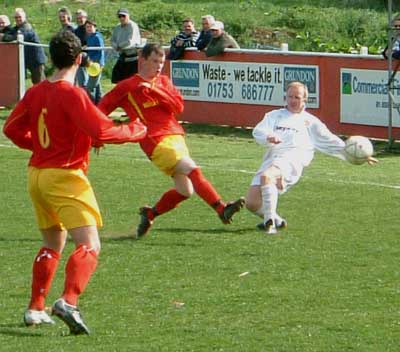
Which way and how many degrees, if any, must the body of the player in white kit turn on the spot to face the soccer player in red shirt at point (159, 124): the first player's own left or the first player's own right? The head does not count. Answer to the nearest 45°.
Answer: approximately 90° to the first player's own right

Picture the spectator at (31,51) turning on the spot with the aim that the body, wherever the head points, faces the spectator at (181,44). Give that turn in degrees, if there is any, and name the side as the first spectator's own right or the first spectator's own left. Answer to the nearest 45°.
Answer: approximately 90° to the first spectator's own left

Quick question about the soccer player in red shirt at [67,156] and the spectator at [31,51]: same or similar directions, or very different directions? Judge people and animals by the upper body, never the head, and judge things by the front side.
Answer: very different directions

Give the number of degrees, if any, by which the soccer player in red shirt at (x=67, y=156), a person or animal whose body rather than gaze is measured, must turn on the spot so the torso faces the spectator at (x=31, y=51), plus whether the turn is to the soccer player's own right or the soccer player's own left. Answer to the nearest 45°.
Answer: approximately 45° to the soccer player's own left

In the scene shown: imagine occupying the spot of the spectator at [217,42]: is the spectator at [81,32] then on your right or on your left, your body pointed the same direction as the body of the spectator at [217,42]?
on your right

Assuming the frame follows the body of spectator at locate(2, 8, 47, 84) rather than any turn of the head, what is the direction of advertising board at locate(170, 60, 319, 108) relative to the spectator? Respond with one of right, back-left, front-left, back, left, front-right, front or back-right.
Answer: left

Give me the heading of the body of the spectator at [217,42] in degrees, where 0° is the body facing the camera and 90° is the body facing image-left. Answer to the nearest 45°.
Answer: approximately 45°

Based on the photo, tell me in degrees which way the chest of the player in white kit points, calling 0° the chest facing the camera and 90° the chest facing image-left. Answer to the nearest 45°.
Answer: approximately 0°

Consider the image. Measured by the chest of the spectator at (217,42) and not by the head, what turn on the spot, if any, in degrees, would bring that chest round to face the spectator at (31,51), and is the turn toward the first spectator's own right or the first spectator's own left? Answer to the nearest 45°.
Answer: approximately 90° to the first spectator's own right

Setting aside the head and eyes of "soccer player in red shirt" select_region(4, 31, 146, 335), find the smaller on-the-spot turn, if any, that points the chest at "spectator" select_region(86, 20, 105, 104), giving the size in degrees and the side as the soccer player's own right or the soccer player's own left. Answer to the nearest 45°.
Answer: approximately 45° to the soccer player's own left

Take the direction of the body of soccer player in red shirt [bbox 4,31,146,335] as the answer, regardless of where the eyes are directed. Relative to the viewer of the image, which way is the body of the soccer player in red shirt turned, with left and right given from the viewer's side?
facing away from the viewer and to the right of the viewer

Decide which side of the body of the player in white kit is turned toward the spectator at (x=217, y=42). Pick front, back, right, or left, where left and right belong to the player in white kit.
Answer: back

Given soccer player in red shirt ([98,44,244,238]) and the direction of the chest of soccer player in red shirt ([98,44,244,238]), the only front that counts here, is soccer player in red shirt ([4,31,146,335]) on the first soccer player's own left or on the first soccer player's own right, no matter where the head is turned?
on the first soccer player's own right

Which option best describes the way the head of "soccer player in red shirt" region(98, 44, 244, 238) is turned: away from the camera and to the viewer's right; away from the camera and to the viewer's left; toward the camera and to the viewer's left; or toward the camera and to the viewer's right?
toward the camera and to the viewer's right
